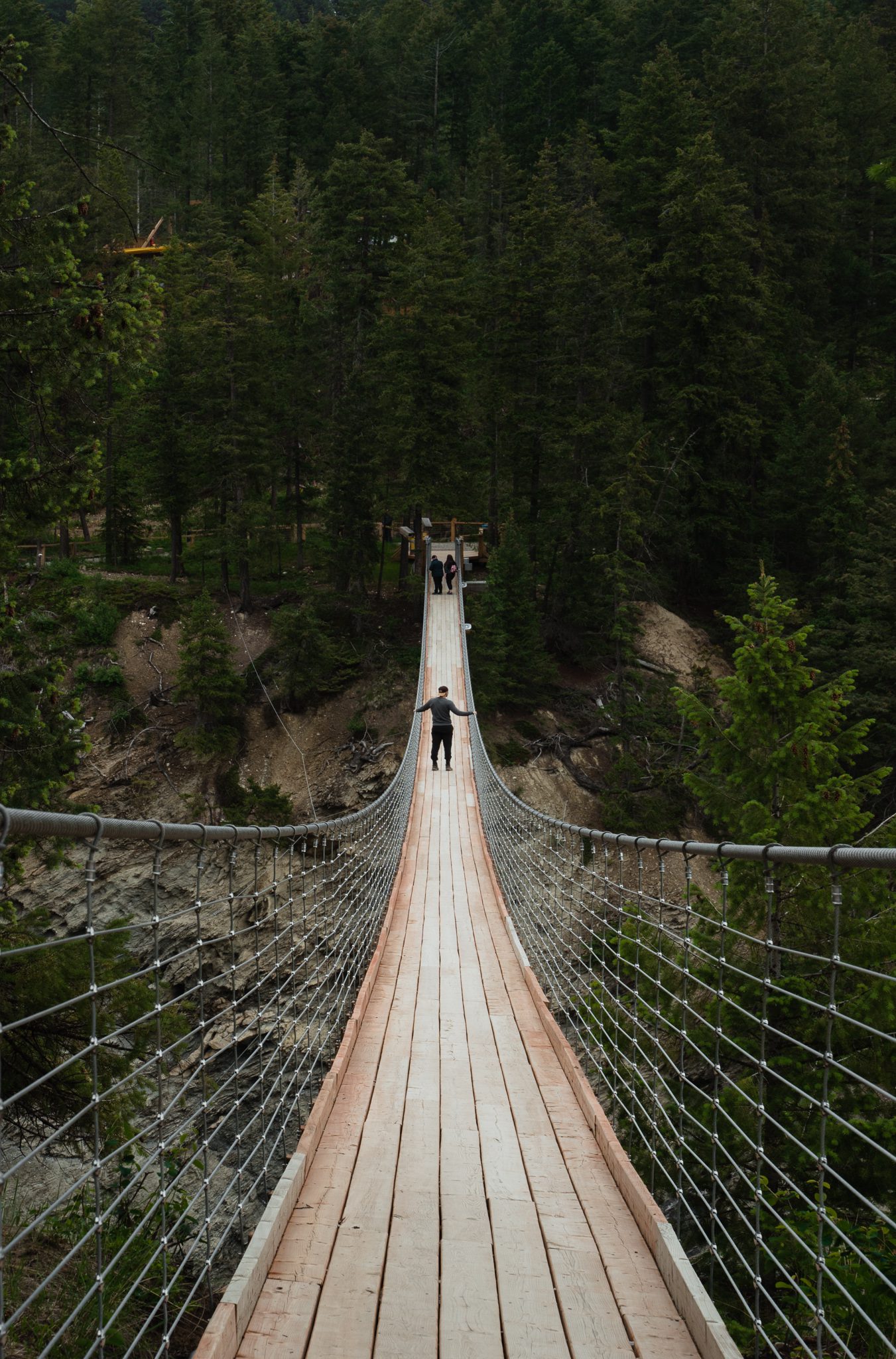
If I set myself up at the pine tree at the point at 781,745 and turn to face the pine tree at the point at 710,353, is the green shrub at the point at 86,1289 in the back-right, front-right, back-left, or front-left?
back-left

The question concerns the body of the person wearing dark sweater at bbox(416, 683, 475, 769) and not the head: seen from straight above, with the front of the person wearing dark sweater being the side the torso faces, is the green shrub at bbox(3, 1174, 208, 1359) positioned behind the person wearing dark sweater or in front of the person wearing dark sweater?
behind

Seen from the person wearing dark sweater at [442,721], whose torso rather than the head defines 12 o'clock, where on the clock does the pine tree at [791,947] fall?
The pine tree is roughly at 5 o'clock from the person wearing dark sweater.

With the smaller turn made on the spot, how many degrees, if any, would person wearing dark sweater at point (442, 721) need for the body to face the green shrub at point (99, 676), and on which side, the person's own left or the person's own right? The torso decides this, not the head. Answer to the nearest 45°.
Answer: approximately 45° to the person's own left

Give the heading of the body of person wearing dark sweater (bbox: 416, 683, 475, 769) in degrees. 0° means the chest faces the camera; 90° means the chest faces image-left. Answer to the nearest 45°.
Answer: approximately 180°

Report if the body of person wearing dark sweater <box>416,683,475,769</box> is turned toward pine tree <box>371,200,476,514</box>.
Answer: yes

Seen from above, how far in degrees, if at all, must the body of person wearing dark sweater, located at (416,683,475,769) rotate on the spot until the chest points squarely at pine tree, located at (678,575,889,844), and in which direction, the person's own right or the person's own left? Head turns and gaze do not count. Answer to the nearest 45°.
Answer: approximately 135° to the person's own right

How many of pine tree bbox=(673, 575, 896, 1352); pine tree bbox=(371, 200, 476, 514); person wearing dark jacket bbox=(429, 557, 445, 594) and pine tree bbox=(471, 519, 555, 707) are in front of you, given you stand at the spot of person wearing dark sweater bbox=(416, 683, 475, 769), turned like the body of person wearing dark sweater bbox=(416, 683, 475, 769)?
3
